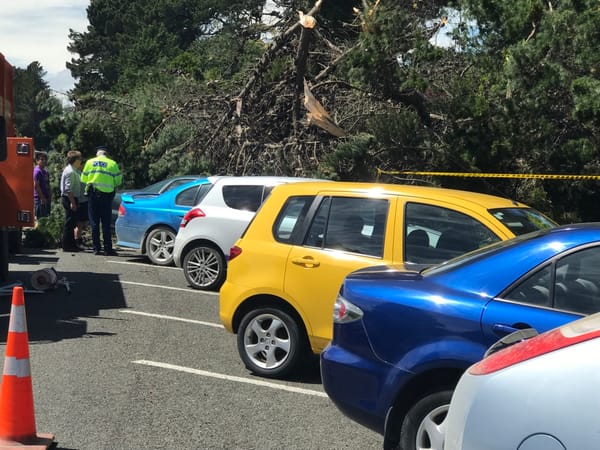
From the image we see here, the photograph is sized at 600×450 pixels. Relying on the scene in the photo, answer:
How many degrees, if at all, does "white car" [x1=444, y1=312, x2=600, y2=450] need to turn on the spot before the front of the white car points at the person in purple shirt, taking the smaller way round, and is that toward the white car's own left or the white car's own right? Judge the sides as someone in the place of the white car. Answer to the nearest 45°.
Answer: approximately 135° to the white car's own left

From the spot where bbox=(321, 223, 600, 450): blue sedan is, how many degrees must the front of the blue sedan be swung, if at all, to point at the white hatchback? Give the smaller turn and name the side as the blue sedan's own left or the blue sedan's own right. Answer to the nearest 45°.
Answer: approximately 135° to the blue sedan's own left

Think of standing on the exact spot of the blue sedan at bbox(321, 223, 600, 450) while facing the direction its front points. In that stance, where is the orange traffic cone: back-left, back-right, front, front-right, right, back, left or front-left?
back

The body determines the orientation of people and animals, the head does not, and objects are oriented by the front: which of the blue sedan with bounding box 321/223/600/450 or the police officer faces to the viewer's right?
the blue sedan

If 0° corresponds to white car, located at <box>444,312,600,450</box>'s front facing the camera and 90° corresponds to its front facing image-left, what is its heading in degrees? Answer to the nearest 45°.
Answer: approximately 270°

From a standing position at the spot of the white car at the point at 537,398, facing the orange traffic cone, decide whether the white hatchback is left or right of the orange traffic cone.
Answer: right

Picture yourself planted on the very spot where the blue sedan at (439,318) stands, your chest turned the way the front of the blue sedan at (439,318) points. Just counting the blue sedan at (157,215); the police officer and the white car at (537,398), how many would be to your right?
1

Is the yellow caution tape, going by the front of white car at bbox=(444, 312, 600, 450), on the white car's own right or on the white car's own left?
on the white car's own left

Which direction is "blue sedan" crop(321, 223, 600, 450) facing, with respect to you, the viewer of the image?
facing to the right of the viewer
